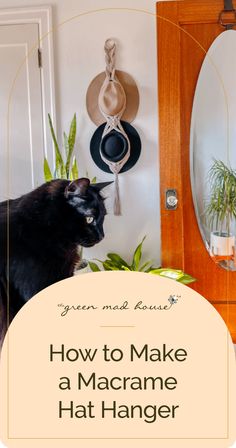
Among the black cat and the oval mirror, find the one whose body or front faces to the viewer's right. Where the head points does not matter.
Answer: the black cat

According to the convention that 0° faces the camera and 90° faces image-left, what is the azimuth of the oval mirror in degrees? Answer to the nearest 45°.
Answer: approximately 0°

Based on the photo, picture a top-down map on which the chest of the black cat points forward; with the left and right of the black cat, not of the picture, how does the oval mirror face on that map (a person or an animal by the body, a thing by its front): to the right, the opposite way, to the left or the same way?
to the right

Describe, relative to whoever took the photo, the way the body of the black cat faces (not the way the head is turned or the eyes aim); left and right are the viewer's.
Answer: facing to the right of the viewer

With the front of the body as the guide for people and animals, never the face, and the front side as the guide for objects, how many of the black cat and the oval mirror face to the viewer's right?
1
